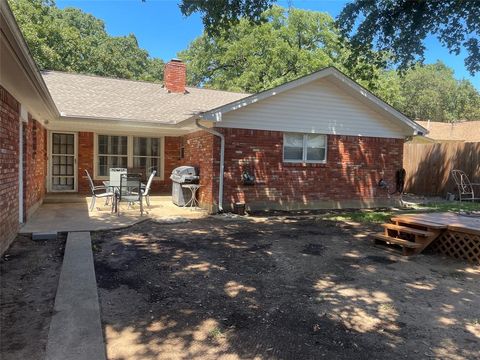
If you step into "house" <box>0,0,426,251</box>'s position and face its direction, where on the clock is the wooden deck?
The wooden deck is roughly at 5 o'clock from the house.
